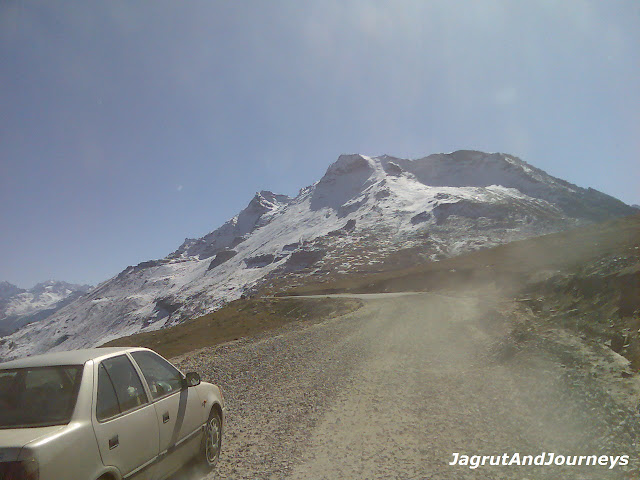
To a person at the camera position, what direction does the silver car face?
facing away from the viewer and to the right of the viewer
